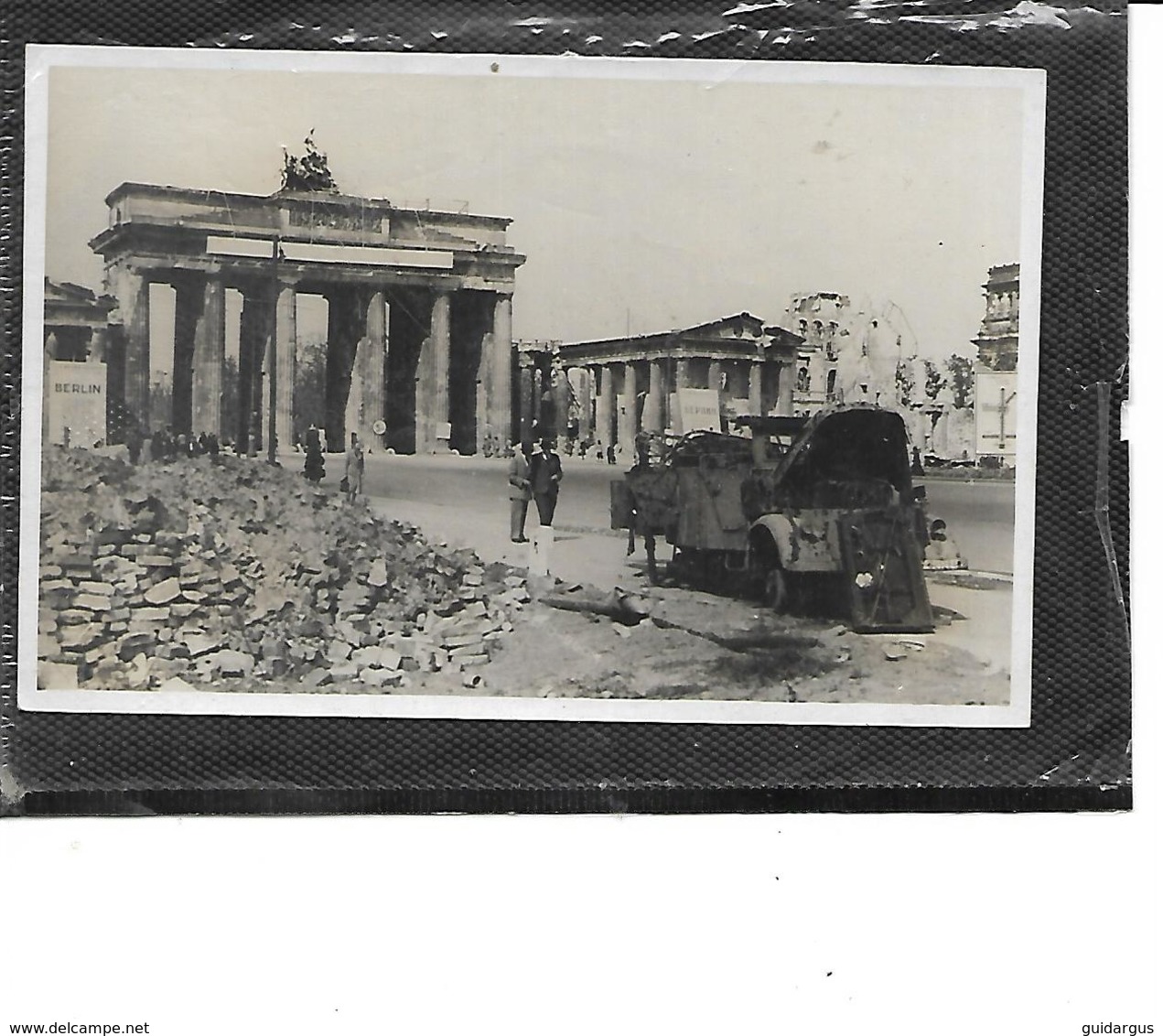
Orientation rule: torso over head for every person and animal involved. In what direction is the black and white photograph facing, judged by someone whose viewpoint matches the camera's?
facing the viewer
